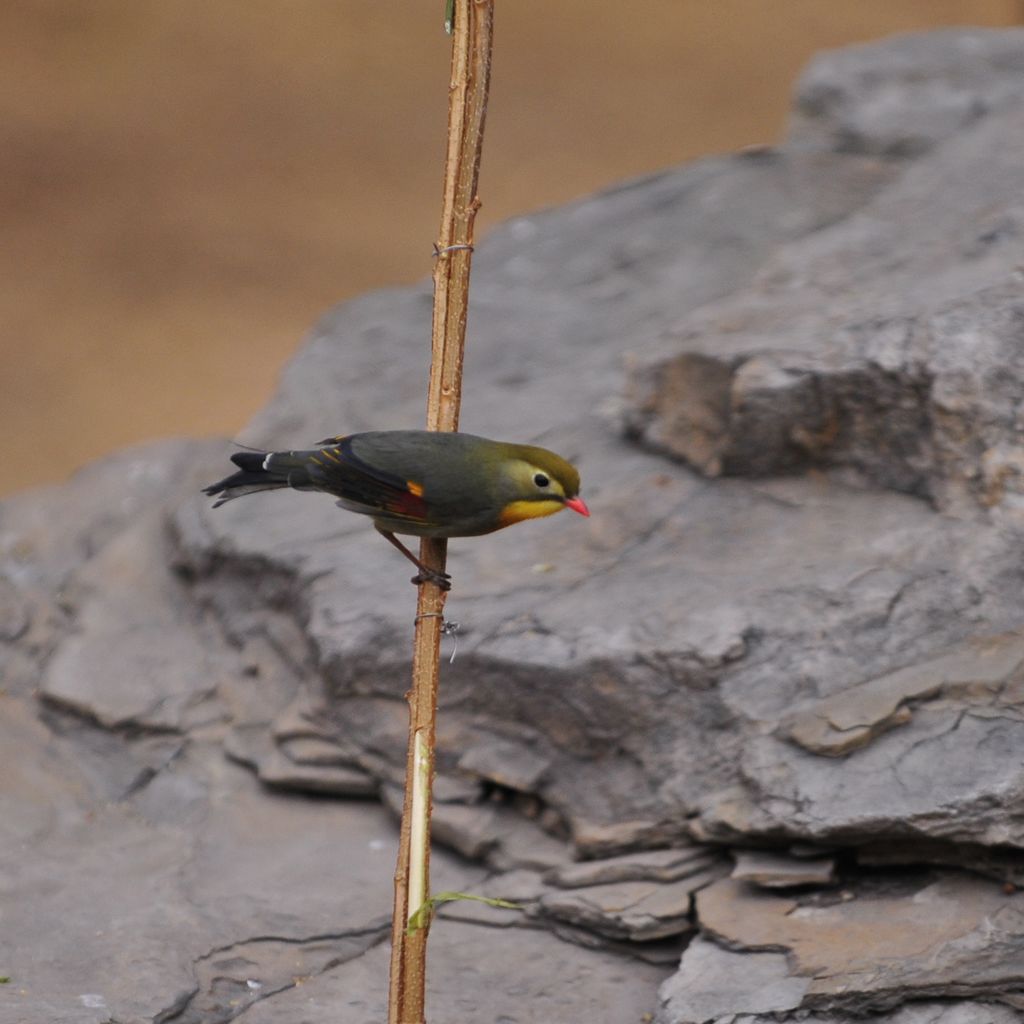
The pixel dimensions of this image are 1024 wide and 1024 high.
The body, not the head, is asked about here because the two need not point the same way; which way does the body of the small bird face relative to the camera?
to the viewer's right

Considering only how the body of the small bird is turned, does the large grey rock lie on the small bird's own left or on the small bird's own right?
on the small bird's own left
